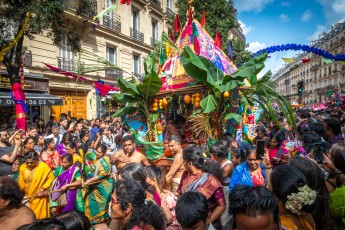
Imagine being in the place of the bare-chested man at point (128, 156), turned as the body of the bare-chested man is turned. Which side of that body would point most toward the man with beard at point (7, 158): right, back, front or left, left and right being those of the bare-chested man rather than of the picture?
right

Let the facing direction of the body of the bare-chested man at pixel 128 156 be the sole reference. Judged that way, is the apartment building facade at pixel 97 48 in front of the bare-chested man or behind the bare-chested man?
behind

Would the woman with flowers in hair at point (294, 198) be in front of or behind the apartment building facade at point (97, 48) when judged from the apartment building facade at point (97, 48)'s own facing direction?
in front

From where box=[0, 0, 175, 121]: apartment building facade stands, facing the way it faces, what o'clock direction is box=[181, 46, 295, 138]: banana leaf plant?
The banana leaf plant is roughly at 1 o'clock from the apartment building facade.

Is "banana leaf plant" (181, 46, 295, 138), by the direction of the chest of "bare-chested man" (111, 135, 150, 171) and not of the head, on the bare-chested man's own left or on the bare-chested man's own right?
on the bare-chested man's own left

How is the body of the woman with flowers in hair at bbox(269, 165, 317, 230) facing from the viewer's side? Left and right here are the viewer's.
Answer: facing away from the viewer and to the left of the viewer

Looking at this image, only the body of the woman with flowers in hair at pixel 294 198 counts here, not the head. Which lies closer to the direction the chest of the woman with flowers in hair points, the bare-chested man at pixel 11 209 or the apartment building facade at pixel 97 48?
the apartment building facade

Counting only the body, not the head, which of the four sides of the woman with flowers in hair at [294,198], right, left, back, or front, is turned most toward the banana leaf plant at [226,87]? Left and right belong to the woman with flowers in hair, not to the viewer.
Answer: front

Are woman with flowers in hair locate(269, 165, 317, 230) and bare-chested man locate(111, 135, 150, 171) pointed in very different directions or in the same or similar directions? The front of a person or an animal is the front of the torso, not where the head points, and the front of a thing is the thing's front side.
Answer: very different directions

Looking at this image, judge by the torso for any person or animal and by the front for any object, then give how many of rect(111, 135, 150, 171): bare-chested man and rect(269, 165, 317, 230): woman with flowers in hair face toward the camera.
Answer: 1

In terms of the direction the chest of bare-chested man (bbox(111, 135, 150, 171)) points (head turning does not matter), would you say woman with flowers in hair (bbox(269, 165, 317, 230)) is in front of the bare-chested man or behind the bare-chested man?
in front

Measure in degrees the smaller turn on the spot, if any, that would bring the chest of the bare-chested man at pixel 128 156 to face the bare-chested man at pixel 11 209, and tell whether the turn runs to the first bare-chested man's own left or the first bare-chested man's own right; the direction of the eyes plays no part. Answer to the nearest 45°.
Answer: approximately 45° to the first bare-chested man's own right

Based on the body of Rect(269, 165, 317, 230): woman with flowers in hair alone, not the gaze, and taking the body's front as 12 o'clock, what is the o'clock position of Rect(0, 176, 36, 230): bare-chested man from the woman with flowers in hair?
The bare-chested man is roughly at 10 o'clock from the woman with flowers in hair.
